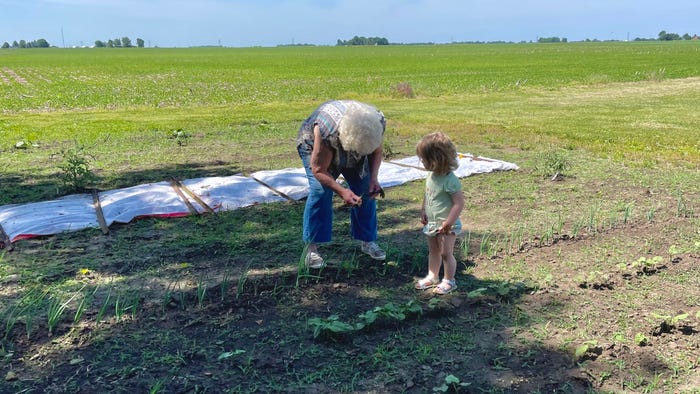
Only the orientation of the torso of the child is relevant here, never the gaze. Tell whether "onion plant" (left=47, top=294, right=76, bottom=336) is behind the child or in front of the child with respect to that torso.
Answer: in front

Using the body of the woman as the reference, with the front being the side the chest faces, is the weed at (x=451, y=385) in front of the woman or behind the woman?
in front

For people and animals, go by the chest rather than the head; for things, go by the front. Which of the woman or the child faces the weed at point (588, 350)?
the woman

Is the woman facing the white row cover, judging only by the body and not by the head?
no

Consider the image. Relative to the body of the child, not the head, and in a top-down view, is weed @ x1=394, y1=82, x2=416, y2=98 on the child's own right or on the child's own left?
on the child's own right

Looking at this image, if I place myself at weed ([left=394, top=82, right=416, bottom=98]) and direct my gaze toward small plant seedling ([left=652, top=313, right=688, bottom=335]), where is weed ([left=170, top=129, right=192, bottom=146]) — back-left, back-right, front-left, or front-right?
front-right

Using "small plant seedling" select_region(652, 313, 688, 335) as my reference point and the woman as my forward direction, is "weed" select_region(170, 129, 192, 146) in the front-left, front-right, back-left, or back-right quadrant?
front-right

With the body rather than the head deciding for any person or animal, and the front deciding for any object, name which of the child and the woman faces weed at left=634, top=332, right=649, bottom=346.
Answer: the woman

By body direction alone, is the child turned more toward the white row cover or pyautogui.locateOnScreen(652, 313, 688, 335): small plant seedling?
the white row cover

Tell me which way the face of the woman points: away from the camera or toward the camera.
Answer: toward the camera

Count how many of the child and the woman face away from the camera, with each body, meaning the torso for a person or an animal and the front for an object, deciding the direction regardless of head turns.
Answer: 0

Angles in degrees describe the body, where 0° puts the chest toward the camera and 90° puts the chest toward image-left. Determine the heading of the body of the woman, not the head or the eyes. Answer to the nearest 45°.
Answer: approximately 315°

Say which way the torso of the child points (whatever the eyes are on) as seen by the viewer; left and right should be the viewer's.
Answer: facing the viewer and to the left of the viewer

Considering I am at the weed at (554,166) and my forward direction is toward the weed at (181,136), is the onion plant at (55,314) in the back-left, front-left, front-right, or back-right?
front-left

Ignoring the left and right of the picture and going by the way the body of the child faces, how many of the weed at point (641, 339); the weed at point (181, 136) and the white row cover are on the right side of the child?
2

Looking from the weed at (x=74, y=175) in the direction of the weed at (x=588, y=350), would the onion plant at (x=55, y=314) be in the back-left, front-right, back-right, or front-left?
front-right

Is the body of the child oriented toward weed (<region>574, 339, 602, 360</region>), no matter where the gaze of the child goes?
no

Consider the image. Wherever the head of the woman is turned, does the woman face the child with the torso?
yes
